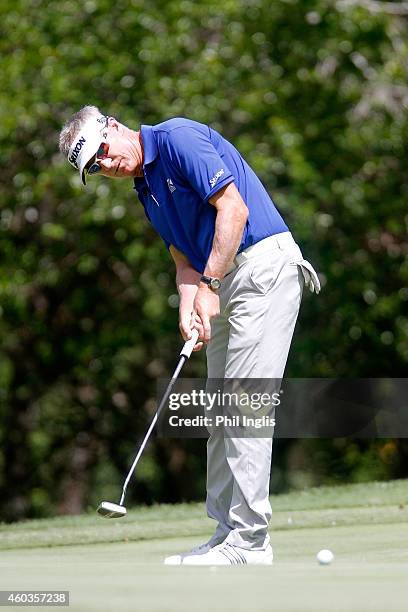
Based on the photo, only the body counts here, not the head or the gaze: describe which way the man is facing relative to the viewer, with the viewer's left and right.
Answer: facing to the left of the viewer
